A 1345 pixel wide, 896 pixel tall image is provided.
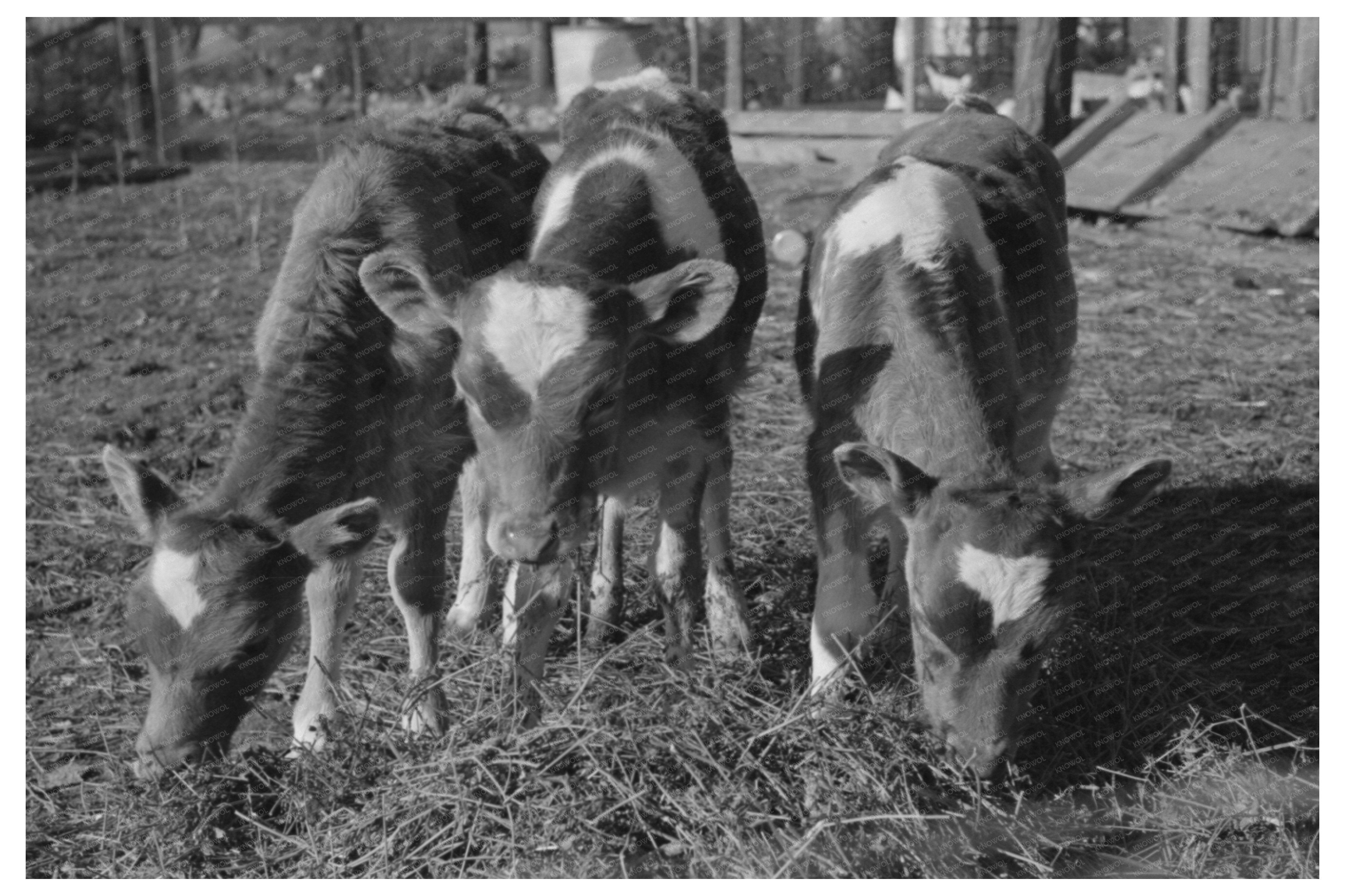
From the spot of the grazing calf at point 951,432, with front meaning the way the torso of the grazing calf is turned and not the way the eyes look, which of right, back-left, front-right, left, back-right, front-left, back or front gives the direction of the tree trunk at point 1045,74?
back

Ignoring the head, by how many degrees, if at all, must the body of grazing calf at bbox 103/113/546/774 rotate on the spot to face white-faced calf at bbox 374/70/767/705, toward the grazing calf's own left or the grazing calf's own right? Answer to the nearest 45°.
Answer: approximately 135° to the grazing calf's own left

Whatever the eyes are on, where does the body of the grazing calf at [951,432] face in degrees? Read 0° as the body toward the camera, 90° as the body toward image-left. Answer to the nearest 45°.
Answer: approximately 0°

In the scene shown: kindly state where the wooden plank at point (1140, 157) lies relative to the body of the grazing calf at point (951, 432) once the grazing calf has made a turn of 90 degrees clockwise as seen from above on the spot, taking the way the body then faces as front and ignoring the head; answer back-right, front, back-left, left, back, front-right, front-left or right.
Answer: right

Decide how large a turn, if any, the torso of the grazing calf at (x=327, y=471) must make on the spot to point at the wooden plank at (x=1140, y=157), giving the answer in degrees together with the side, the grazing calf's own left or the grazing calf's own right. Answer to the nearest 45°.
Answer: approximately 180°

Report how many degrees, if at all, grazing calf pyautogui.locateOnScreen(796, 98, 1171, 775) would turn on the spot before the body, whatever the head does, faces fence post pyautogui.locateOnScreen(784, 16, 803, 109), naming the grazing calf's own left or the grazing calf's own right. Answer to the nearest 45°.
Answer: approximately 180°

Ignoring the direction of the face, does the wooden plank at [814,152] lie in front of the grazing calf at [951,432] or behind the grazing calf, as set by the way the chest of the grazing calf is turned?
behind
